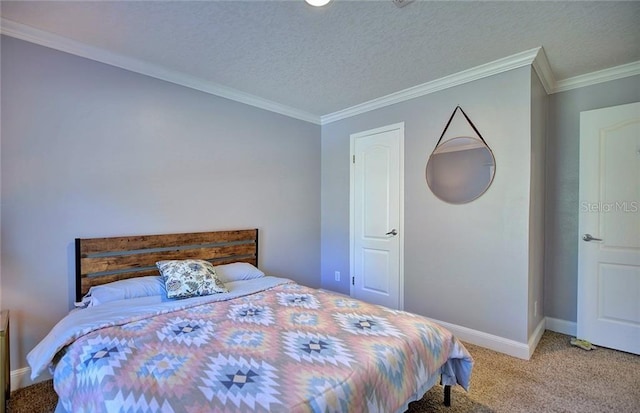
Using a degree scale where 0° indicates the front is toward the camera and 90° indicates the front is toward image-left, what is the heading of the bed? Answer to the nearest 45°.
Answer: approximately 315°

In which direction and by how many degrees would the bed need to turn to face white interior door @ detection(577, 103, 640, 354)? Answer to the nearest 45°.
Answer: approximately 45° to its left

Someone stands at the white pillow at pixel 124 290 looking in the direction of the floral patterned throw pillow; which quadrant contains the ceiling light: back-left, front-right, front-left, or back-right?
front-right
